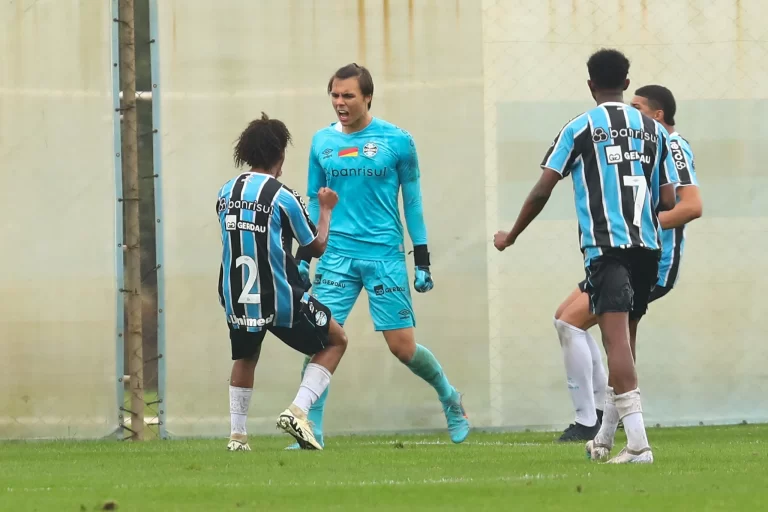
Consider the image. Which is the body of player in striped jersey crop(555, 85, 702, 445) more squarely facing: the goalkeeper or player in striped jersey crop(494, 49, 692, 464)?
the goalkeeper

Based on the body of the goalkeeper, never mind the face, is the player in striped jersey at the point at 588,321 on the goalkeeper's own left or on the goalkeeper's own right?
on the goalkeeper's own left

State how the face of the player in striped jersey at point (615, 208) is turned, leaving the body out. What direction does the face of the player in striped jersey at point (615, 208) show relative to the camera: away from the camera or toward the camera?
away from the camera

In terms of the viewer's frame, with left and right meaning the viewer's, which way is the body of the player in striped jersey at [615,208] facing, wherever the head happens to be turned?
facing away from the viewer and to the left of the viewer

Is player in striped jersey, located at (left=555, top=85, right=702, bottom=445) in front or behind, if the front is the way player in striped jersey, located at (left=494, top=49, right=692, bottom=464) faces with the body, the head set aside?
in front

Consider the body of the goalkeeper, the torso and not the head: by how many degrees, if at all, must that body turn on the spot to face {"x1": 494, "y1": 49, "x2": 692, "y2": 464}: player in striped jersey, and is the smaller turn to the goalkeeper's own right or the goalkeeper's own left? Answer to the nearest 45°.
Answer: approximately 45° to the goalkeeper's own left

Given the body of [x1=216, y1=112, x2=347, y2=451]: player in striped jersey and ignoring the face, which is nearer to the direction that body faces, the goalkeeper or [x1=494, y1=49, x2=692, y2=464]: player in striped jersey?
the goalkeeper

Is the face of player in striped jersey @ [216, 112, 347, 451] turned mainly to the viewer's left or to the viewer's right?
to the viewer's right

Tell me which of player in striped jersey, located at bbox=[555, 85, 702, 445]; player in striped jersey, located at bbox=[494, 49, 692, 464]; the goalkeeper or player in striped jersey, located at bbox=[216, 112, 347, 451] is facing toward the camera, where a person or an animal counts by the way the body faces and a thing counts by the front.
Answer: the goalkeeper

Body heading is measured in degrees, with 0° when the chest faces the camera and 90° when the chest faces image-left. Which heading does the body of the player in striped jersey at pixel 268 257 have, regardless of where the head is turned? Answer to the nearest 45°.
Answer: approximately 225°

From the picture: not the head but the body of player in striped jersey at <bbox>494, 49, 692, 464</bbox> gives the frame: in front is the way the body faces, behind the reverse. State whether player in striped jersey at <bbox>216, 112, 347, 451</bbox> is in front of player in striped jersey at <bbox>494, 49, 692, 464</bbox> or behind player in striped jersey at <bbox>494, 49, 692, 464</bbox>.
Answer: in front
